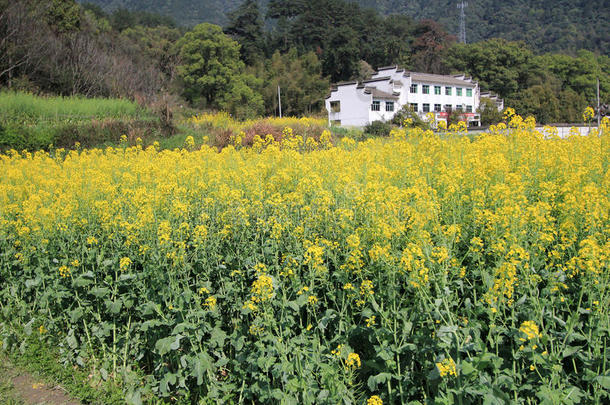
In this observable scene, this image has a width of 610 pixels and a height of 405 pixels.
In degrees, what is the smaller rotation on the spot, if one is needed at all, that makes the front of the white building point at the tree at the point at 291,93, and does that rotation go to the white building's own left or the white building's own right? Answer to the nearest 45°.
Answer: approximately 135° to the white building's own right

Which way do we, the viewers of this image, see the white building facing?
facing the viewer and to the right of the viewer

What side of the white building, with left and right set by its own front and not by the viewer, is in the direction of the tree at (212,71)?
right
